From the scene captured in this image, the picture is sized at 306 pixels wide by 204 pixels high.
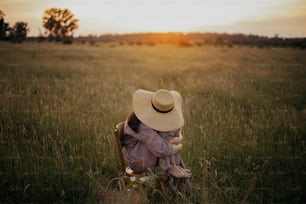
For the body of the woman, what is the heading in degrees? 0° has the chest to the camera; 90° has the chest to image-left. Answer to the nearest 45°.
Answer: approximately 315°
